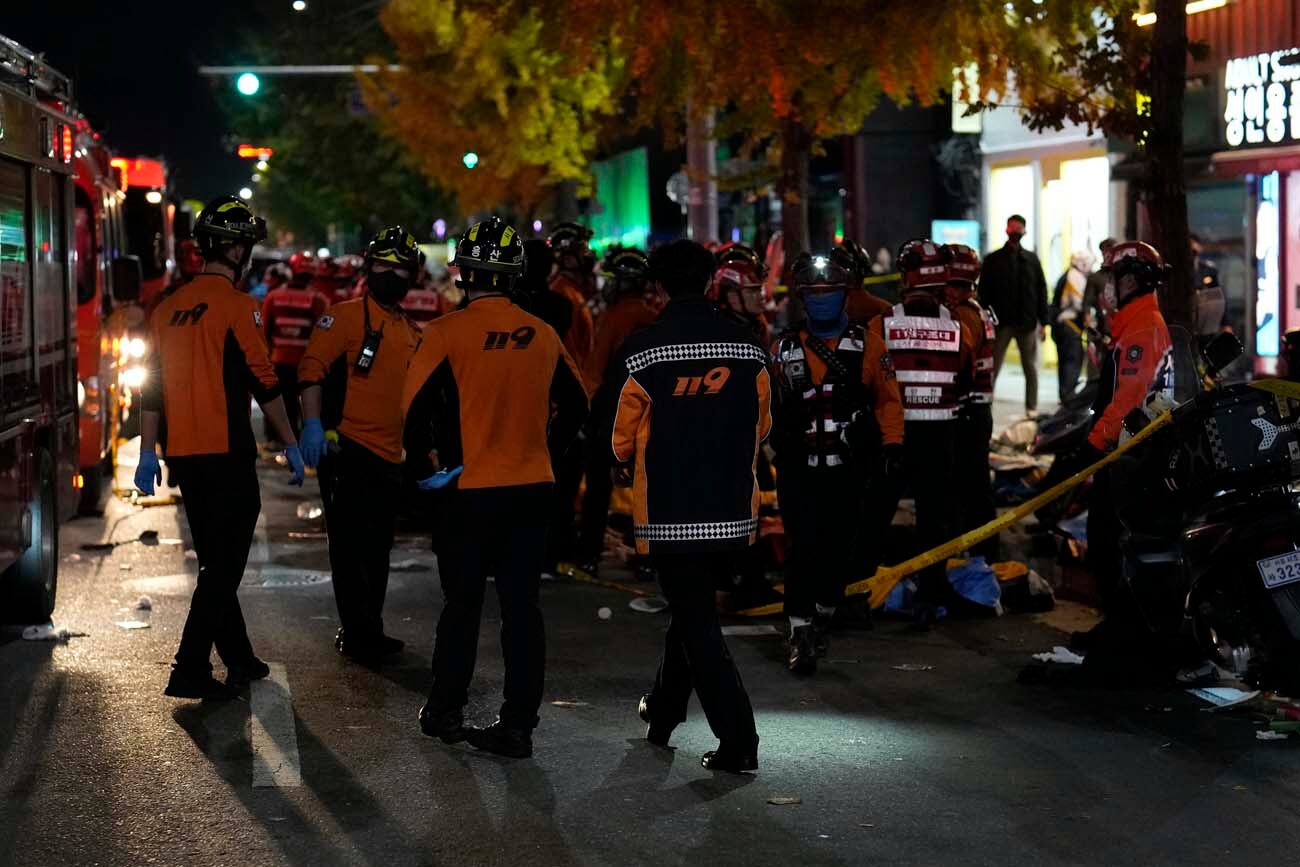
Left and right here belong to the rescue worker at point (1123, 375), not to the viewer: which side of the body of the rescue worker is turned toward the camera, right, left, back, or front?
left

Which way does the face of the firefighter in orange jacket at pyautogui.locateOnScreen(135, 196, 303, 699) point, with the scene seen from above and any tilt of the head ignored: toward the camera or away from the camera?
away from the camera

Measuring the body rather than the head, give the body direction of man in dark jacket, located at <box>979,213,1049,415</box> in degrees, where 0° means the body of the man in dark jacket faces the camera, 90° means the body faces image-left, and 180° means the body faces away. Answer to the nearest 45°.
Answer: approximately 0°

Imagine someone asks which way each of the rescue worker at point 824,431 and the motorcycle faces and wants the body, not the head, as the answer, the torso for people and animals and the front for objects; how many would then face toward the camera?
1

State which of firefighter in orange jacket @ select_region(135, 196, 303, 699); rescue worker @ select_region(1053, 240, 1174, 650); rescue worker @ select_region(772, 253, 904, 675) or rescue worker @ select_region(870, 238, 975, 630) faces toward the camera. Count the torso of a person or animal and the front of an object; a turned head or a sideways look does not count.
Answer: rescue worker @ select_region(772, 253, 904, 675)

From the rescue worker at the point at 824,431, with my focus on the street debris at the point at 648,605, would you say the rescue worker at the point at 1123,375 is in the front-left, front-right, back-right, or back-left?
back-right

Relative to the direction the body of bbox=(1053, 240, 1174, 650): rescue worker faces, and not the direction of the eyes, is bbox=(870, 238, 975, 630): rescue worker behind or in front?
in front

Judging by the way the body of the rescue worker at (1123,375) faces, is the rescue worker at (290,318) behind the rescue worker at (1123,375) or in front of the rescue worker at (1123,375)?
in front

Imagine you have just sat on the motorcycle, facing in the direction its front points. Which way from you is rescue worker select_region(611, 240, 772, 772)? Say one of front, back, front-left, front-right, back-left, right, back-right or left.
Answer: left

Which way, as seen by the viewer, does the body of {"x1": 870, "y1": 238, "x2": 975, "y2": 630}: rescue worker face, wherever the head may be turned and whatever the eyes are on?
away from the camera

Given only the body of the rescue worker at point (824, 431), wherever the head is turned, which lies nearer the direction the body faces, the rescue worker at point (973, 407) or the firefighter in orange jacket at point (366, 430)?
the firefighter in orange jacket
